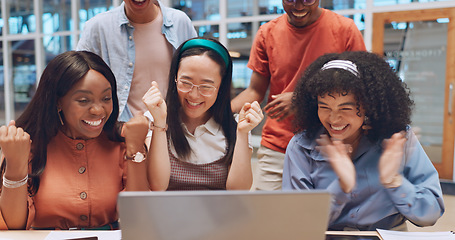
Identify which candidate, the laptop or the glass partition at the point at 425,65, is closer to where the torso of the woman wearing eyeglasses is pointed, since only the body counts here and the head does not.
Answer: the laptop

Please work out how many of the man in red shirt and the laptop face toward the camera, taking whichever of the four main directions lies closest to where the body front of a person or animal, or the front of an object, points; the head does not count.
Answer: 1

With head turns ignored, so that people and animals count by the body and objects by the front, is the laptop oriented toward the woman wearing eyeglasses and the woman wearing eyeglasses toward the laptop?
yes

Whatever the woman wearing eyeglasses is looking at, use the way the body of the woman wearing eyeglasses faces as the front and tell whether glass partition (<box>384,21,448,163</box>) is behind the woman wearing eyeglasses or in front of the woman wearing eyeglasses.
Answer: behind

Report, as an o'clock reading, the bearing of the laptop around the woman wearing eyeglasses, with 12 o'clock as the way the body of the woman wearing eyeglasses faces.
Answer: The laptop is roughly at 12 o'clock from the woman wearing eyeglasses.

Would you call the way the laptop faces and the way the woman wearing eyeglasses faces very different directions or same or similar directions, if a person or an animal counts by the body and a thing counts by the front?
very different directions

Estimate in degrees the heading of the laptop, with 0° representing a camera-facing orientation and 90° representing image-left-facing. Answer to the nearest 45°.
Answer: approximately 180°

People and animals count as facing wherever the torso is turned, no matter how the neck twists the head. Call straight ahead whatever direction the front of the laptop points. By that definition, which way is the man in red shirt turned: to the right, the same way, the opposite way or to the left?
the opposite way
